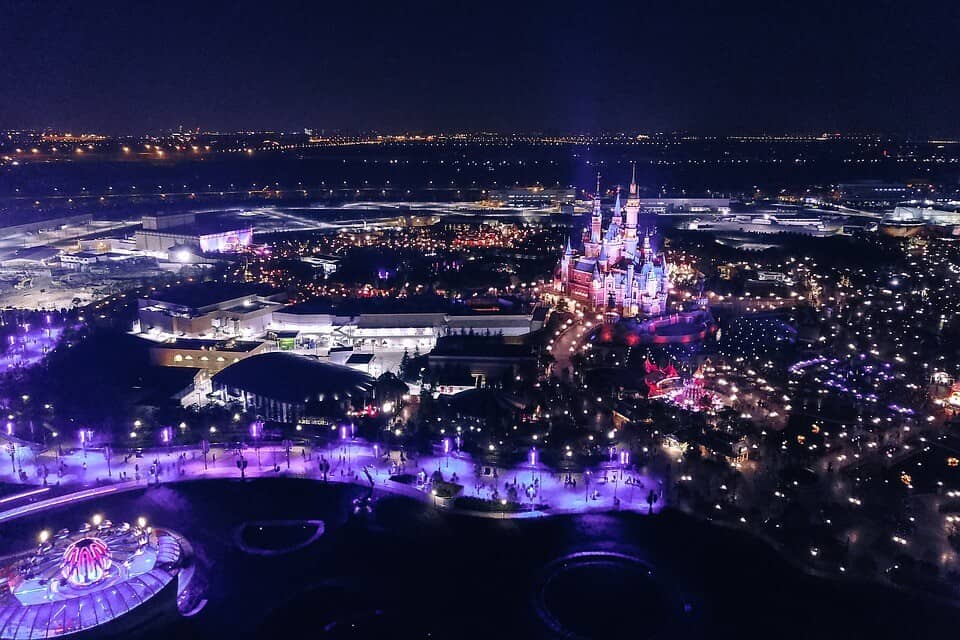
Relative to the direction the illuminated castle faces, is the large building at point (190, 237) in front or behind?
behind

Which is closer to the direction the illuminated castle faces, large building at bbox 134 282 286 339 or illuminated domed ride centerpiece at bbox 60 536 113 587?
the illuminated domed ride centerpiece

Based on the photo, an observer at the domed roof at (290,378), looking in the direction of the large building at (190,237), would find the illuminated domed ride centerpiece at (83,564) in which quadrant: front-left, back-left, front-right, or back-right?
back-left

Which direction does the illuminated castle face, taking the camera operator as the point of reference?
facing the viewer and to the right of the viewer

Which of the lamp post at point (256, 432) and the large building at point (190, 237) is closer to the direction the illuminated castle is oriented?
the lamp post

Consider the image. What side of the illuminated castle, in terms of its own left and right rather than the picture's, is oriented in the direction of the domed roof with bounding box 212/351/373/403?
right

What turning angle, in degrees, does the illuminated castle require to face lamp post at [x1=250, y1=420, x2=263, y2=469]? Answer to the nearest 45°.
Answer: approximately 90° to its right

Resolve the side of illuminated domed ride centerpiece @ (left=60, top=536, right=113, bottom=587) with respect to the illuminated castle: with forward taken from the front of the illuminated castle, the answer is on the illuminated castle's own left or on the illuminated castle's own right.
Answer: on the illuminated castle's own right

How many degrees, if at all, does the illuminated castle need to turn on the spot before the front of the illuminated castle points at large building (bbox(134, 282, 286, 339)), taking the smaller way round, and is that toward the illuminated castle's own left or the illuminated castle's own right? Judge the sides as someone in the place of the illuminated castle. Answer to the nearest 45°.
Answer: approximately 135° to the illuminated castle's own right

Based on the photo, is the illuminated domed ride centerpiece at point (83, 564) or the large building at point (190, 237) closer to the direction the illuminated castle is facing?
the illuminated domed ride centerpiece

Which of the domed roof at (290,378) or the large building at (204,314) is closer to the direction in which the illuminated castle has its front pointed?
the domed roof
